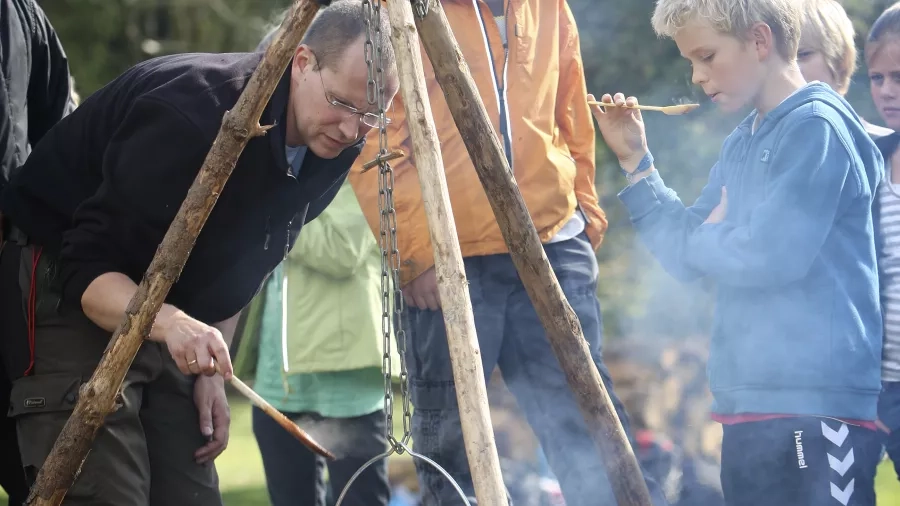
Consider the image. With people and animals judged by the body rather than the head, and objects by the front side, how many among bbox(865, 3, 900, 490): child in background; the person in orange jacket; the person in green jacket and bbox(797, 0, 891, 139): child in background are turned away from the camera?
0

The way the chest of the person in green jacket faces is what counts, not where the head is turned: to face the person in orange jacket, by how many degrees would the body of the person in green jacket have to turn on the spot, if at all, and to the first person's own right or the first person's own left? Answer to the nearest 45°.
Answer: approximately 90° to the first person's own left

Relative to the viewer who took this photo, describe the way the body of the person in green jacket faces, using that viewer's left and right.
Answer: facing the viewer and to the left of the viewer

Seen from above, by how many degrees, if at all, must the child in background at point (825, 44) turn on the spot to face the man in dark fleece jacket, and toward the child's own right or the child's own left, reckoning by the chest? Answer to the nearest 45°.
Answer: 0° — they already face them

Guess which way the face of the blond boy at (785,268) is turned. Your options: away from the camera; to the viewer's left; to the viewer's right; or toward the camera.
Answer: to the viewer's left

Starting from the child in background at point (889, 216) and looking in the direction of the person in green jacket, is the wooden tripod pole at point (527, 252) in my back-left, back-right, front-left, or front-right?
front-left

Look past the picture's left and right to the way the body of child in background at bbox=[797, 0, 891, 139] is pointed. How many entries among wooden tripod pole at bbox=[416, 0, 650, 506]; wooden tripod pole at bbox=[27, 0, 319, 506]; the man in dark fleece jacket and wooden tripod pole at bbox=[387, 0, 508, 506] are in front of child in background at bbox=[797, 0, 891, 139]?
4

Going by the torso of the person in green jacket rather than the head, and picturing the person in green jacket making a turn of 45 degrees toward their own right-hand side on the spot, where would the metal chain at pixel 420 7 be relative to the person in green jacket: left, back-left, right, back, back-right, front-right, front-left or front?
left

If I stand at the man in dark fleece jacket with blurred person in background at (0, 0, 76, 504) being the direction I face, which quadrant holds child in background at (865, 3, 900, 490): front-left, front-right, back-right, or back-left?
back-right

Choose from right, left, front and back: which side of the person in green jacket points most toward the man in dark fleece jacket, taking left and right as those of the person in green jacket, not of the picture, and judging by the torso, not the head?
front

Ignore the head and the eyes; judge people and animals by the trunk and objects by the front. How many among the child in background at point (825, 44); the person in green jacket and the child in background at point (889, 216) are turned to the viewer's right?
0

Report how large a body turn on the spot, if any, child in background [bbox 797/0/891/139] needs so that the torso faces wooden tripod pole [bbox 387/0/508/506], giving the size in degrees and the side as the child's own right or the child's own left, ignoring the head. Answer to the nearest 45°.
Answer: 0° — they already face it

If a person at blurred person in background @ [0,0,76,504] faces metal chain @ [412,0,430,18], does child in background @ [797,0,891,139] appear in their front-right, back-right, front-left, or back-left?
front-left

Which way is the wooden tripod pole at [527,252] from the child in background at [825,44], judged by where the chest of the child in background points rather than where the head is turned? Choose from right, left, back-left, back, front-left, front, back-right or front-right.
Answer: front

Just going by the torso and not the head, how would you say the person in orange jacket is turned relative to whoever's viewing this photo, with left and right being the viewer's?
facing the viewer
